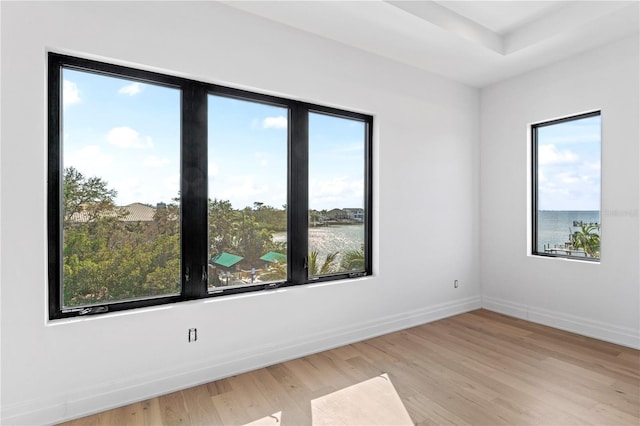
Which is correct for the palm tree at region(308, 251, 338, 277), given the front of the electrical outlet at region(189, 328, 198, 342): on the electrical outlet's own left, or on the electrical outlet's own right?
on the electrical outlet's own left

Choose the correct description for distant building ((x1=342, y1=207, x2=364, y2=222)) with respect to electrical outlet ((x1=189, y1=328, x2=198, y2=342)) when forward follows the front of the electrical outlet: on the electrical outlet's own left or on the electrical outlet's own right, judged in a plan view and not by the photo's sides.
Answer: on the electrical outlet's own left

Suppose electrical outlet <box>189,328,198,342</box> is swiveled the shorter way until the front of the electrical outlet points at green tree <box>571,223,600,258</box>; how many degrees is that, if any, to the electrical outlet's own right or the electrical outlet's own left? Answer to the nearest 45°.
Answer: approximately 90° to the electrical outlet's own left

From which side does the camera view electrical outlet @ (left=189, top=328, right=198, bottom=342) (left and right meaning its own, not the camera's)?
front
